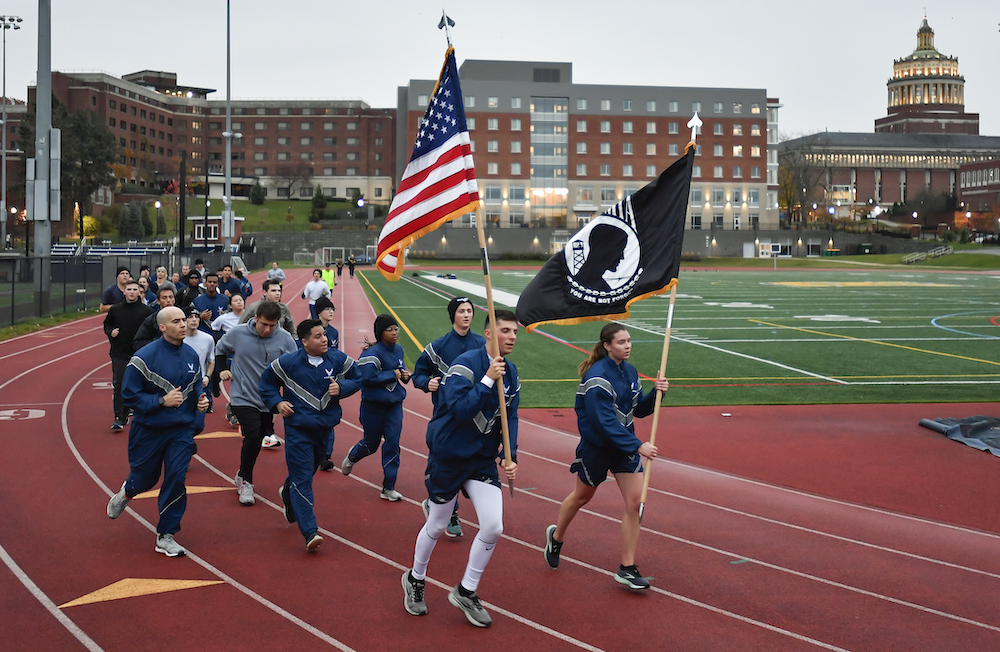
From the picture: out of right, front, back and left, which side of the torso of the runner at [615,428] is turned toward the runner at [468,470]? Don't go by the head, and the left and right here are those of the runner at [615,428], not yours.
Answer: right

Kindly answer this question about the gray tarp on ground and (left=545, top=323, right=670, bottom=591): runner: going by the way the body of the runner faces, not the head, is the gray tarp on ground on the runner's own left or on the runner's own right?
on the runner's own left

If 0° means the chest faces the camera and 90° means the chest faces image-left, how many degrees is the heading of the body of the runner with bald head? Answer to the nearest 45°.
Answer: approximately 315°

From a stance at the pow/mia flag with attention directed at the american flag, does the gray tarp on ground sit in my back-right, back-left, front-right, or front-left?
back-right

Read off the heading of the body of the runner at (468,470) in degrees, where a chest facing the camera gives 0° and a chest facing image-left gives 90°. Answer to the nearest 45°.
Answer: approximately 315°

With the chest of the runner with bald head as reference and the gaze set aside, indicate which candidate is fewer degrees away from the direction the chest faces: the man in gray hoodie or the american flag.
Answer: the american flag

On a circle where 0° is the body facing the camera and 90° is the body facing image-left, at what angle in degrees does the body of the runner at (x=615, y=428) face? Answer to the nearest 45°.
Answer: approximately 315°
